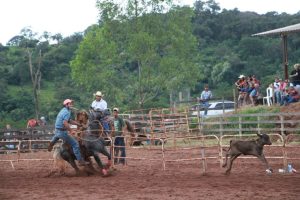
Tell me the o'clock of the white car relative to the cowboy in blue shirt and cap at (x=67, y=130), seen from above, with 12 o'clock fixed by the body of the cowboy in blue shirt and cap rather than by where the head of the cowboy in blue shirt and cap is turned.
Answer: The white car is roughly at 10 o'clock from the cowboy in blue shirt and cap.

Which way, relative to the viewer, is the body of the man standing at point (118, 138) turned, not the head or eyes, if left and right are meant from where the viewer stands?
facing the viewer and to the left of the viewer

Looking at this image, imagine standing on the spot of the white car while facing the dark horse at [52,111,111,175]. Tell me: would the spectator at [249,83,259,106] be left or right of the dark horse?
left

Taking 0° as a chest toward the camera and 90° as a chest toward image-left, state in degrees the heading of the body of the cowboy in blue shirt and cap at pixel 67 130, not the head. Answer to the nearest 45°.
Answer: approximately 270°

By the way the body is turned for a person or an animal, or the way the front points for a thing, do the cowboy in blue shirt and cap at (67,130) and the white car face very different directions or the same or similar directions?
very different directions

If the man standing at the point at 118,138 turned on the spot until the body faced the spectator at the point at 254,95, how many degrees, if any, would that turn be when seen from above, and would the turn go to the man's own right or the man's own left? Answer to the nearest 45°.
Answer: approximately 180°

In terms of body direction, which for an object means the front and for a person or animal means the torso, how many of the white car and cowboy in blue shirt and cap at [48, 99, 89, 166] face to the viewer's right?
1

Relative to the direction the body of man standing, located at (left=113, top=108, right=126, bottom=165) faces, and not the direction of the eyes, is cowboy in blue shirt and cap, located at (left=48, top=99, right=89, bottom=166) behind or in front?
in front

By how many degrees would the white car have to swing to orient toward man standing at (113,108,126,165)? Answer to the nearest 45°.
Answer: approximately 90° to its left

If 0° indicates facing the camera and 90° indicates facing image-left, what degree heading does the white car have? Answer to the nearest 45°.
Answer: approximately 90°
